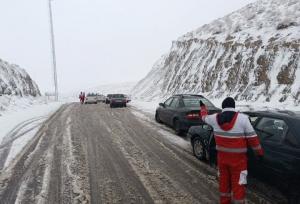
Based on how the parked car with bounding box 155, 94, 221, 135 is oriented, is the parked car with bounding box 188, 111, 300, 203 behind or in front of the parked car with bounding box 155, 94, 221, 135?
behind

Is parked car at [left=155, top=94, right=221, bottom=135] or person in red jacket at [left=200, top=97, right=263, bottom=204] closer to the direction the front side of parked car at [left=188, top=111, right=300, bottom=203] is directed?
the parked car

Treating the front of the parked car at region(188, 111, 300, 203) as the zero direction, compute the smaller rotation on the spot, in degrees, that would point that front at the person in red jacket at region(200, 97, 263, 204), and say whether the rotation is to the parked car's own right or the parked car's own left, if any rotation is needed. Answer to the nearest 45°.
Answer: approximately 90° to the parked car's own left

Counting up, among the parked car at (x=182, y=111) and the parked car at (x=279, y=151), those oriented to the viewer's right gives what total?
0

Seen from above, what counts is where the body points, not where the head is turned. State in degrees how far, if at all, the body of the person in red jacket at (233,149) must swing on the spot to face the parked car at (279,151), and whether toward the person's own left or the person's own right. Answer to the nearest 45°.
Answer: approximately 45° to the person's own right

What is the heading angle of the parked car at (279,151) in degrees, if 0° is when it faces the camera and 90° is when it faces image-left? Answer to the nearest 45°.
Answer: approximately 135°

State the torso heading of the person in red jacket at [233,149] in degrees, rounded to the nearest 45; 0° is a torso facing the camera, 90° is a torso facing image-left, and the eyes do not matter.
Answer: approximately 180°

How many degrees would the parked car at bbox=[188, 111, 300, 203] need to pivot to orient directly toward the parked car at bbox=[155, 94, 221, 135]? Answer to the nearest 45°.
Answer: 0° — it already faces it

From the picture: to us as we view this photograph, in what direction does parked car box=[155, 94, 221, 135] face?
facing away from the viewer and to the left of the viewer
